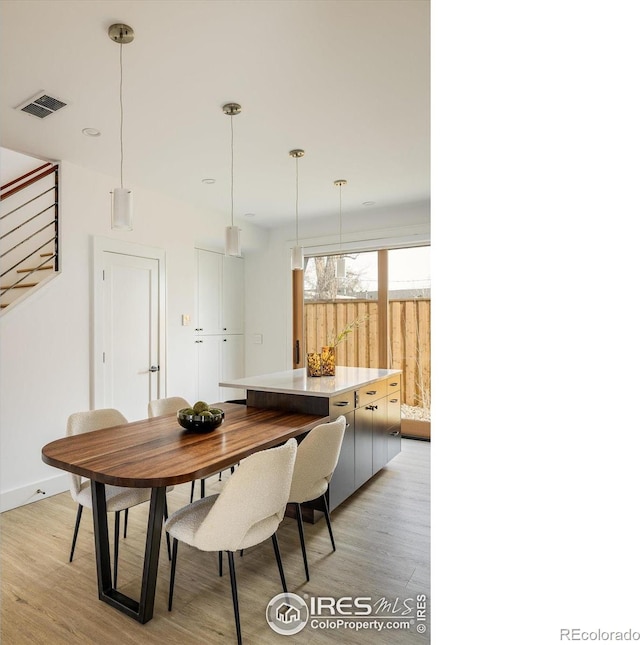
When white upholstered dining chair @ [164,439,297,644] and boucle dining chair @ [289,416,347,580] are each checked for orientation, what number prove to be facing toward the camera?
0

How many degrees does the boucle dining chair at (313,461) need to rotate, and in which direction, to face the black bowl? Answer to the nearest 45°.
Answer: approximately 45° to its left

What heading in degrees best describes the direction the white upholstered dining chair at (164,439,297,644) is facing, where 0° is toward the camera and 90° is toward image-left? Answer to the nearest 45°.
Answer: approximately 135°

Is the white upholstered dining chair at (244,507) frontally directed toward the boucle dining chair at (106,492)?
yes

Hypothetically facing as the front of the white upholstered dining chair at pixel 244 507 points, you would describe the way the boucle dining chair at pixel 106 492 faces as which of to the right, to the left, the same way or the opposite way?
the opposite way

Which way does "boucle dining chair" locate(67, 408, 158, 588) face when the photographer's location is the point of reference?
facing the viewer and to the right of the viewer

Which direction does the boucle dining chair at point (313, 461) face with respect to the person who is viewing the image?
facing away from the viewer and to the left of the viewer

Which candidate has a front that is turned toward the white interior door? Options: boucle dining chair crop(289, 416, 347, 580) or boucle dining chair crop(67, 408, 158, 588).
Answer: boucle dining chair crop(289, 416, 347, 580)

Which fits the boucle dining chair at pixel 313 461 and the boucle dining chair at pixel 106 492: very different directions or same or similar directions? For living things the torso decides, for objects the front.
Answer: very different directions

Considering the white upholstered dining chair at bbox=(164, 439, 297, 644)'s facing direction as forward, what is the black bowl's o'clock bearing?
The black bowl is roughly at 1 o'clock from the white upholstered dining chair.

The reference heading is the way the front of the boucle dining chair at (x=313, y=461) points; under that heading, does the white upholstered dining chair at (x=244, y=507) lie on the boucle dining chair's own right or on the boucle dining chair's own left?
on the boucle dining chair's own left

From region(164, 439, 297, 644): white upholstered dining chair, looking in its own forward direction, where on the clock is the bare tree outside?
The bare tree outside is roughly at 2 o'clock from the white upholstered dining chair.

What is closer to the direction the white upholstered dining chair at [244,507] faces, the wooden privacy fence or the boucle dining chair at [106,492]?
the boucle dining chair

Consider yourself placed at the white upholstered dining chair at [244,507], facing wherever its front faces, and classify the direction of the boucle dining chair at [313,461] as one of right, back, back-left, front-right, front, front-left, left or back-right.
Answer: right
